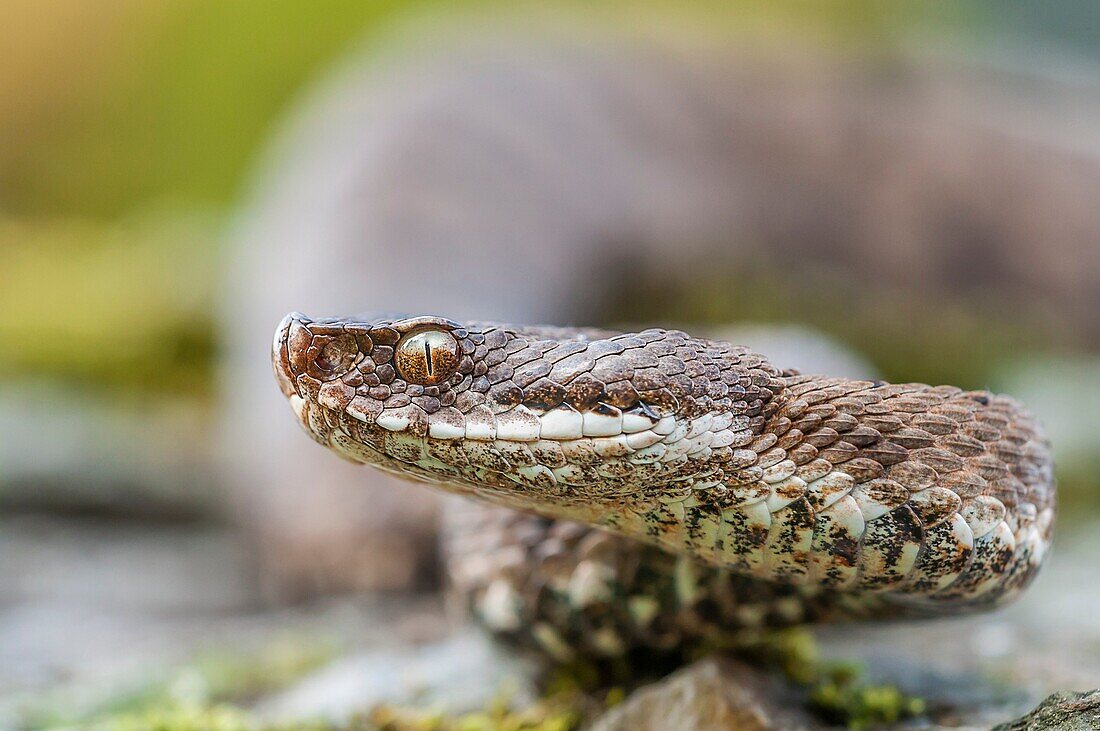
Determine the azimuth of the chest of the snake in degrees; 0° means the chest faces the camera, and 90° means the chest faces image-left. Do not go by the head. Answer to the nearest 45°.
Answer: approximately 90°

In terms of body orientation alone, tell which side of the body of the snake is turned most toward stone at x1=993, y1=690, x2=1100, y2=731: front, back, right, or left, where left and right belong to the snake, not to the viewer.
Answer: back
